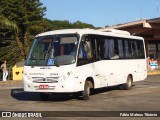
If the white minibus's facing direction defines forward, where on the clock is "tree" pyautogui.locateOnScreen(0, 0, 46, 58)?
The tree is roughly at 4 o'clock from the white minibus.

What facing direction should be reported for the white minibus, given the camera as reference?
facing the viewer and to the left of the viewer
